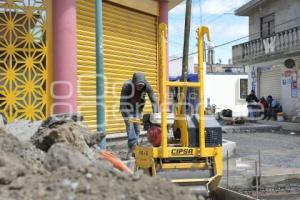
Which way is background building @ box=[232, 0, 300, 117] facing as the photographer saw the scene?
facing the viewer and to the left of the viewer

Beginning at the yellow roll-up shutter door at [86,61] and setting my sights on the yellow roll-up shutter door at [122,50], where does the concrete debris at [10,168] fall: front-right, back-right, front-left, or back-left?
back-right

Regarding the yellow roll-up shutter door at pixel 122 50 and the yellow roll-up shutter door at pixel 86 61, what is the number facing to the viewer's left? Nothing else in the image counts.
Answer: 0

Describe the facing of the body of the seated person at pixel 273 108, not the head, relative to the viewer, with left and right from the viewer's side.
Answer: facing to the left of the viewer

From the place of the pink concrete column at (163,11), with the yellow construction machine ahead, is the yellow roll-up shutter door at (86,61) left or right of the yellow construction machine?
right

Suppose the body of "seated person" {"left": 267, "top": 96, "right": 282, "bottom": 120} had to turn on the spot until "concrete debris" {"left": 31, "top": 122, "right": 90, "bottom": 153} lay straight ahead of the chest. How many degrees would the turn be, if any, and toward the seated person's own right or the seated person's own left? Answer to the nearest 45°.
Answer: approximately 90° to the seated person's own left

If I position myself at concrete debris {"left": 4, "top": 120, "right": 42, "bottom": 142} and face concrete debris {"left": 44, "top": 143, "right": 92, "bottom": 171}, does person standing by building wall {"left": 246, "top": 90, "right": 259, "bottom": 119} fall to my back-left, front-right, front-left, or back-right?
back-left

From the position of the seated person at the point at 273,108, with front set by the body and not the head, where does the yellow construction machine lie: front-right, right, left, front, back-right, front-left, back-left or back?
left

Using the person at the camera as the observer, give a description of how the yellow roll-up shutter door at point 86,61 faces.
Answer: facing the viewer and to the right of the viewer

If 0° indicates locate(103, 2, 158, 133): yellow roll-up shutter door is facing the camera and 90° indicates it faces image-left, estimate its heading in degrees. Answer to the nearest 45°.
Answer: approximately 315°

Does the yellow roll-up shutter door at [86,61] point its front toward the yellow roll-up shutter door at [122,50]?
no

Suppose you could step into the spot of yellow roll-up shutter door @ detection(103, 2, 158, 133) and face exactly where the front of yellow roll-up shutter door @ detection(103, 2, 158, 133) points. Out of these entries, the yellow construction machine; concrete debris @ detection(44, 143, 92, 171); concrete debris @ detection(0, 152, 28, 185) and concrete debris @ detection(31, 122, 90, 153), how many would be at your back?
0

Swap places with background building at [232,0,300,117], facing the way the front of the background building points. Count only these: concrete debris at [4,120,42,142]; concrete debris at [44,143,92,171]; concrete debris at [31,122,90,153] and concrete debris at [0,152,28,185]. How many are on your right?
0

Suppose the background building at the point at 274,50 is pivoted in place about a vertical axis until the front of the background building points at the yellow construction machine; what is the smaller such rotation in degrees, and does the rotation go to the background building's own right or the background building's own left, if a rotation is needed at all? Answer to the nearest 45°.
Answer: approximately 45° to the background building's own left

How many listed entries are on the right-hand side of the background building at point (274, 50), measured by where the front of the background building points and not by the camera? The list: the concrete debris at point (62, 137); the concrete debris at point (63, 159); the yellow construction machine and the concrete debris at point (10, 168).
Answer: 0

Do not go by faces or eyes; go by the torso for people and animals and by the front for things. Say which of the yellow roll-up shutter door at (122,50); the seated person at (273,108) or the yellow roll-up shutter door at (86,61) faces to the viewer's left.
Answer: the seated person

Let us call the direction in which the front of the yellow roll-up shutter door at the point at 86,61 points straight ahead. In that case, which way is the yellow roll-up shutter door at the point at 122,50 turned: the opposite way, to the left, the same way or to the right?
the same way
